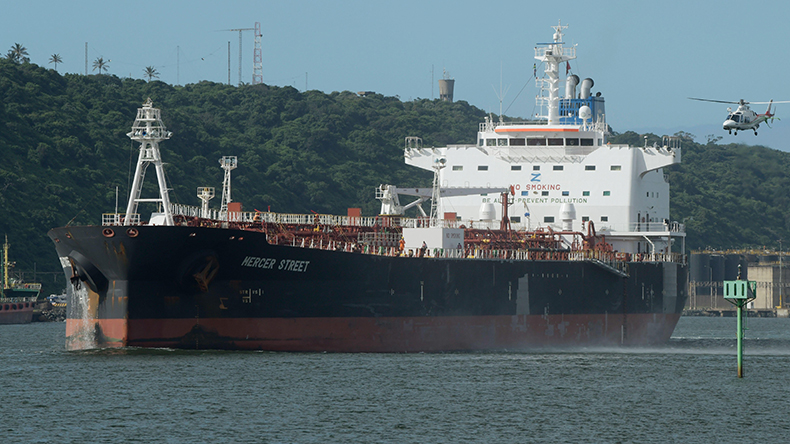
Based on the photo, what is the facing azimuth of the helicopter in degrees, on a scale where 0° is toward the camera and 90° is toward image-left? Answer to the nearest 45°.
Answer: approximately 45°
